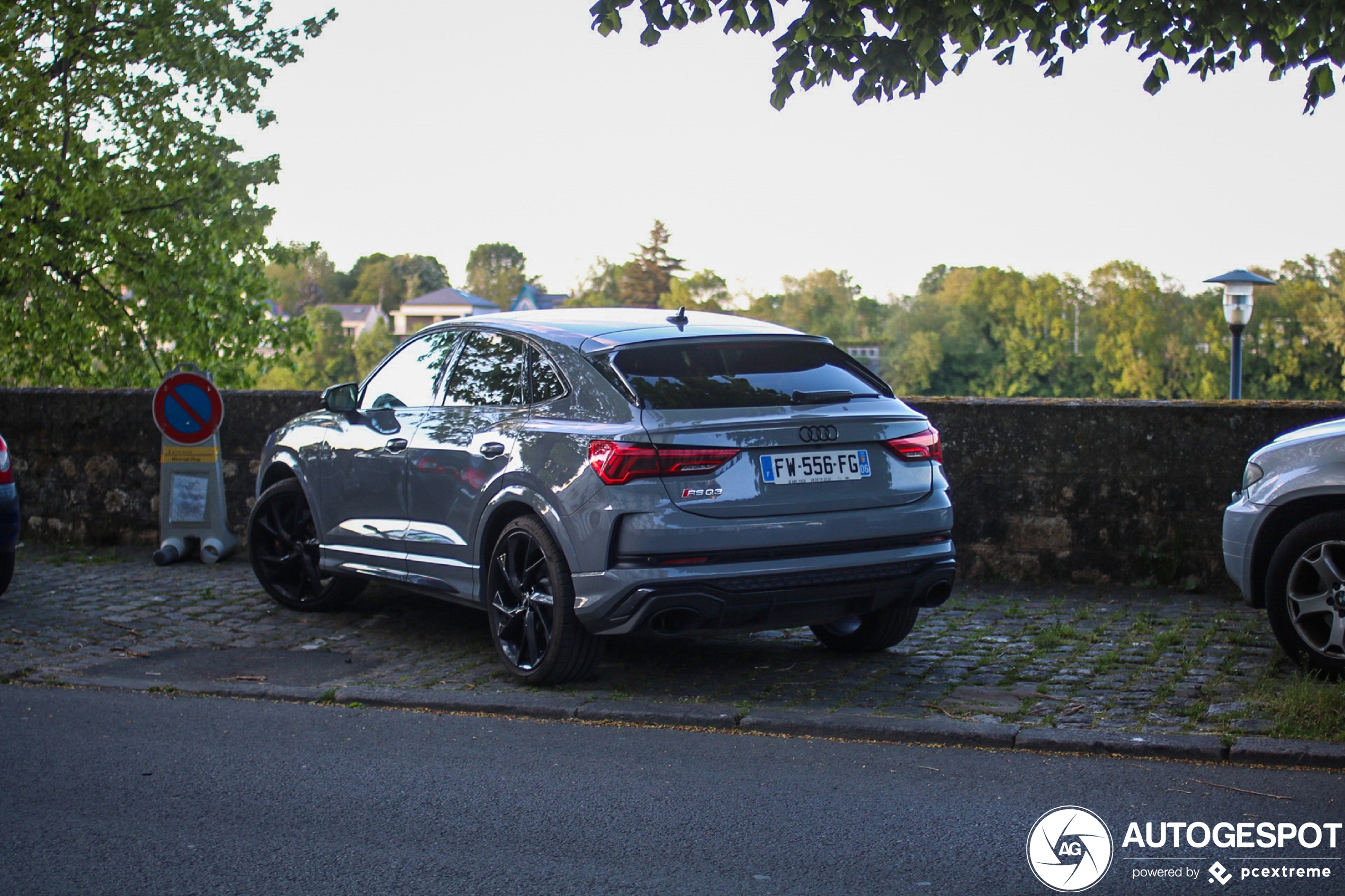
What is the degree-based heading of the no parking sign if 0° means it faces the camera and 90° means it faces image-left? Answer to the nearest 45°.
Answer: approximately 0°

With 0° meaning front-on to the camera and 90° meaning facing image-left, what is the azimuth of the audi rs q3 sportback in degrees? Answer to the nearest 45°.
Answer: approximately 135°

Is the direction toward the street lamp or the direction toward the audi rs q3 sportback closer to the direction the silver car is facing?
the audi rs q3 sportback

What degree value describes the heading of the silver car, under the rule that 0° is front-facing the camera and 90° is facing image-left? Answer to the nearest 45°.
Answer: approximately 90°

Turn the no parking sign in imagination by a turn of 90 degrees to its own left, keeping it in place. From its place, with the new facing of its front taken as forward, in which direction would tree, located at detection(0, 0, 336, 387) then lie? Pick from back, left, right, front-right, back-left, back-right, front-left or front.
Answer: left

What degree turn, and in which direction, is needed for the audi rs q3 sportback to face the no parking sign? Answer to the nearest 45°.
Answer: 0° — it already faces it

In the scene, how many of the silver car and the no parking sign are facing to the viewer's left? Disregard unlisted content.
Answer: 1

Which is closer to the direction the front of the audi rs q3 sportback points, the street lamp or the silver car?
the street lamp

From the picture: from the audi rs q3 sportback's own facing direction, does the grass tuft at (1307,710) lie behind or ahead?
behind

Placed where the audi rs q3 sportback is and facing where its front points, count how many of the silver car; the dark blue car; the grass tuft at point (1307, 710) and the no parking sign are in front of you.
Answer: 2

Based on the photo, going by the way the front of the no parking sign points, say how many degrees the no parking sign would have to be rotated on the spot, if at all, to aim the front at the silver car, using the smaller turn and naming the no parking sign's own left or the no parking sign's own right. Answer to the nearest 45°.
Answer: approximately 45° to the no parking sign's own left

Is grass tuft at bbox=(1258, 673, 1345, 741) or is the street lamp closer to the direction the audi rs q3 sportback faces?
the street lamp

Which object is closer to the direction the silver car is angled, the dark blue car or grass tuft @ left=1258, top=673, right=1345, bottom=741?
the dark blue car
